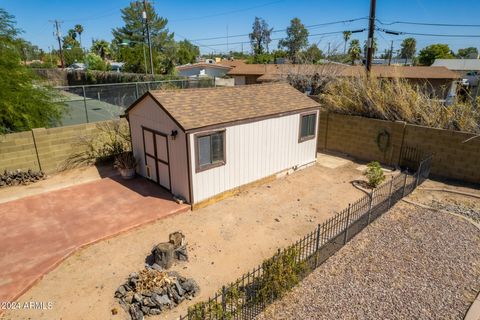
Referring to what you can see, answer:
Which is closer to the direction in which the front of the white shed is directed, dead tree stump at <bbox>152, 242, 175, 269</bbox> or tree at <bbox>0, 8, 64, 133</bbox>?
the dead tree stump

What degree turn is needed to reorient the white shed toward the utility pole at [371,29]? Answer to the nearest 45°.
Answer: approximately 180°

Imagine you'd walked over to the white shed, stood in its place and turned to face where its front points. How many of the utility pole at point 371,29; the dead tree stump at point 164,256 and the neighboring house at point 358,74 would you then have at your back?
2

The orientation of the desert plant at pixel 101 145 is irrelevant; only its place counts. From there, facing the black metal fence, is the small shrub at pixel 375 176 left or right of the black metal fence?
left

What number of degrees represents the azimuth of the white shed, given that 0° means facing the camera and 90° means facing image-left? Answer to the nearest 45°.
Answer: approximately 45°

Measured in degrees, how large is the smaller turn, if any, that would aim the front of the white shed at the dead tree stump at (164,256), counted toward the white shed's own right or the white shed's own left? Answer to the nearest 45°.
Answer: approximately 45° to the white shed's own left

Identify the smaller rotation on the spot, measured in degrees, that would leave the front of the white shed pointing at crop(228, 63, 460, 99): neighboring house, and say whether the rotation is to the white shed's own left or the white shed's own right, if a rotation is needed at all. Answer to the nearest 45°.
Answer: approximately 180°

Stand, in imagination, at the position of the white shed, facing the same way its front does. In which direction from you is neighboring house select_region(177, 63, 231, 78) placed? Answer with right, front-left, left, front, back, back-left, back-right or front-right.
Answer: back-right

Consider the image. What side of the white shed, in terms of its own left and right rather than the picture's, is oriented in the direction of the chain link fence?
right
